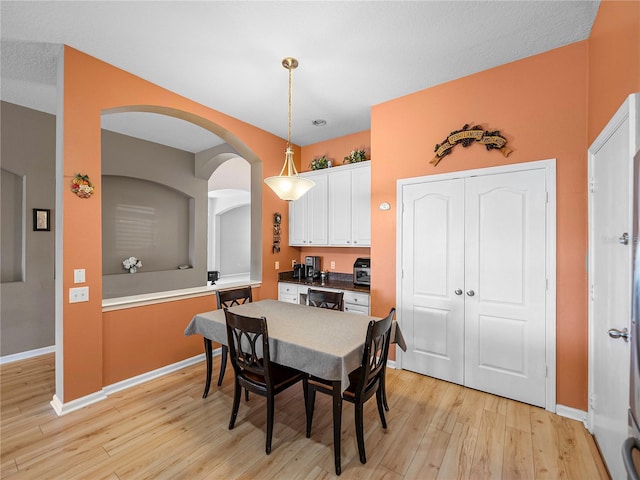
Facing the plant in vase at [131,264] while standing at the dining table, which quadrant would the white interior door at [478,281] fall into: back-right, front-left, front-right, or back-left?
back-right

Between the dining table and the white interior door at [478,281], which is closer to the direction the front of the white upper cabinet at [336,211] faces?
the dining table

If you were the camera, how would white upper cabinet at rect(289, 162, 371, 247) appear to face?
facing the viewer and to the left of the viewer

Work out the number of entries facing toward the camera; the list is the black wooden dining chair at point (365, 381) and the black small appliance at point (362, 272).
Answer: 1

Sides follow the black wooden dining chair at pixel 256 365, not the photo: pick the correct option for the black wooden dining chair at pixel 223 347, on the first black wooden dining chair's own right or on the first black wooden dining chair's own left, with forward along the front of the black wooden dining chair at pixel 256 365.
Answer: on the first black wooden dining chair's own left

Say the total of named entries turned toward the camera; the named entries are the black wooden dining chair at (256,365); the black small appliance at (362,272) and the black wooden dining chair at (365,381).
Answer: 1

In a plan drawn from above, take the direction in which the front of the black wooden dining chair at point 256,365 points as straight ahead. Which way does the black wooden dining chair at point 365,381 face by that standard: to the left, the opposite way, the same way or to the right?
to the left

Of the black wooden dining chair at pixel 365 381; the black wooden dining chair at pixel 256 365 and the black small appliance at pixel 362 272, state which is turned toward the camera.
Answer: the black small appliance

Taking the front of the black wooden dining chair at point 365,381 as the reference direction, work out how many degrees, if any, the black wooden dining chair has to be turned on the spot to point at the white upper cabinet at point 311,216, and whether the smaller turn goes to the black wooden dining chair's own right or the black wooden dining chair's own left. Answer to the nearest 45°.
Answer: approximately 45° to the black wooden dining chair's own right

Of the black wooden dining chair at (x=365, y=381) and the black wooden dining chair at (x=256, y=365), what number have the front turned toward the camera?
0

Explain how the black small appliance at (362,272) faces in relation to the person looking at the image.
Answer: facing the viewer

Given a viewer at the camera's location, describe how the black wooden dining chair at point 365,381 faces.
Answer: facing away from the viewer and to the left of the viewer

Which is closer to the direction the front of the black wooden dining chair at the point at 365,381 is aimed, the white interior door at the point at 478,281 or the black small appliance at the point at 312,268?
the black small appliance

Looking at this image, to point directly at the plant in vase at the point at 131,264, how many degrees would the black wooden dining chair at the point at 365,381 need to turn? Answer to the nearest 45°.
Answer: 0° — it already faces it

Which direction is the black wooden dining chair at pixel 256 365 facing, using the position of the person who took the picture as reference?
facing away from the viewer and to the right of the viewer

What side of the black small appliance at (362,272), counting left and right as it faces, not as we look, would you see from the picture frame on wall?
right

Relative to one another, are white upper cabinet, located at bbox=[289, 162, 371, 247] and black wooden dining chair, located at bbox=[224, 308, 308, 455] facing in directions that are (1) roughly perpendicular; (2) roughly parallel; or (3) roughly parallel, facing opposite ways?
roughly parallel, facing opposite ways

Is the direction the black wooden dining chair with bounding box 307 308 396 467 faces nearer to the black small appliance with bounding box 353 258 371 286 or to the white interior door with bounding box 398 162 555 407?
the black small appliance

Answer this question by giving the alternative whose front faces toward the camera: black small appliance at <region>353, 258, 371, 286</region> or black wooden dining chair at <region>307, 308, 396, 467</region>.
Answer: the black small appliance
